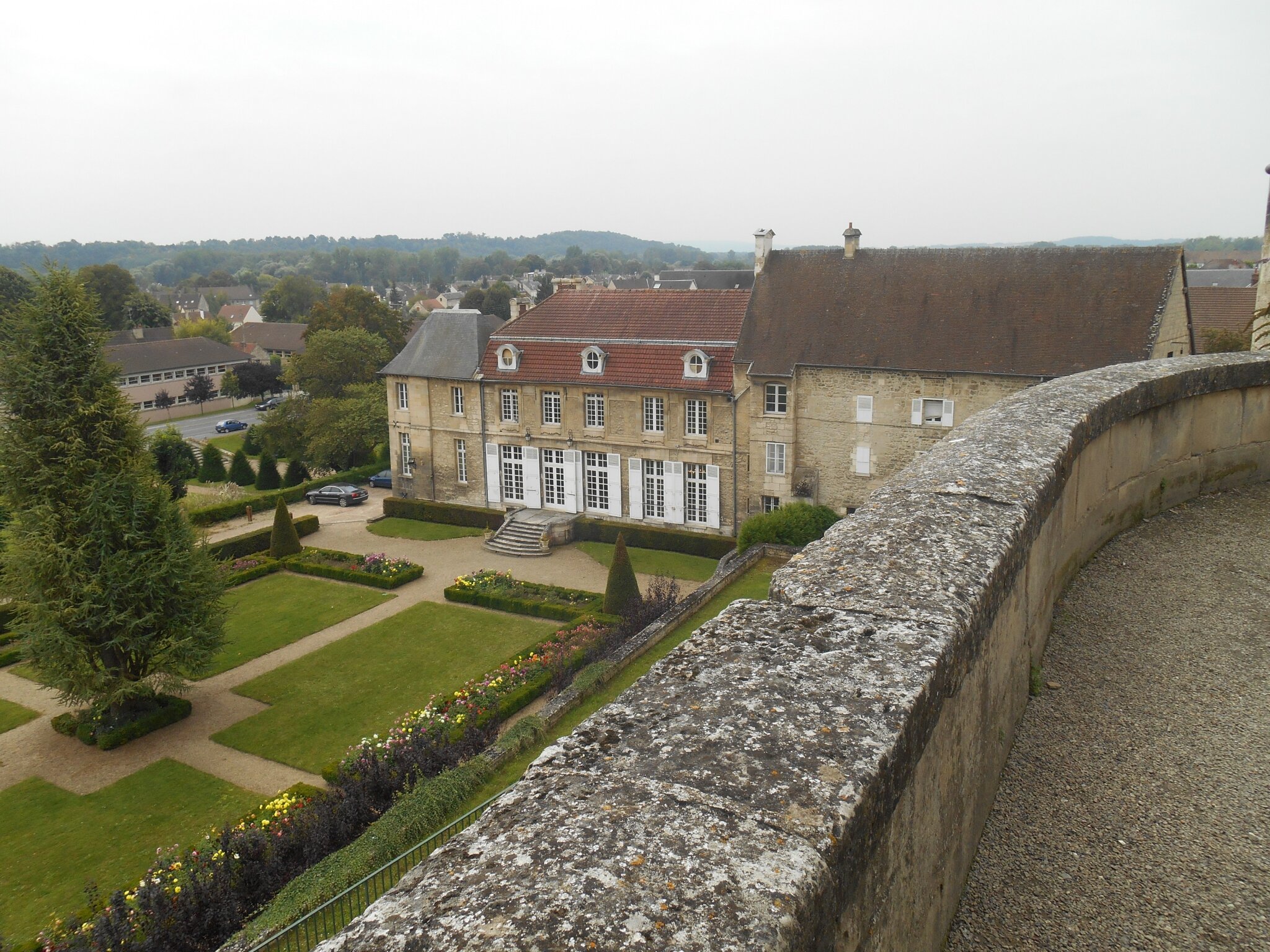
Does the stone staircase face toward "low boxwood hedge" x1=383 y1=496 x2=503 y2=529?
no

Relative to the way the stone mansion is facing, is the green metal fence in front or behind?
in front

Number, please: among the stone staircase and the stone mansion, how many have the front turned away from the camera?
0

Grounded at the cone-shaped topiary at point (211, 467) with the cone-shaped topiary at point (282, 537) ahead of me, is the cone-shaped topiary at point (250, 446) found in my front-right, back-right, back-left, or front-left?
back-left

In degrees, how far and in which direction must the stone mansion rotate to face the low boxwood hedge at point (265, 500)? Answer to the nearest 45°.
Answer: approximately 45° to its right

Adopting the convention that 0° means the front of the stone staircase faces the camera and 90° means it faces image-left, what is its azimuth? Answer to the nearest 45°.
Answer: approximately 45°

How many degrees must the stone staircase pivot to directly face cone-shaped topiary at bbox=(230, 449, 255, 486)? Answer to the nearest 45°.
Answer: approximately 90° to its right

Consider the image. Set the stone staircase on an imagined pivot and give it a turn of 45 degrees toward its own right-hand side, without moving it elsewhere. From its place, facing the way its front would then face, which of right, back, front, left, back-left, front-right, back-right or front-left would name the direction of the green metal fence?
left

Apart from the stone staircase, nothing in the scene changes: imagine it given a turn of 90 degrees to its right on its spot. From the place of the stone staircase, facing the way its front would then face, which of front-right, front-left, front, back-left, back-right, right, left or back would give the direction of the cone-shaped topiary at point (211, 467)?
front

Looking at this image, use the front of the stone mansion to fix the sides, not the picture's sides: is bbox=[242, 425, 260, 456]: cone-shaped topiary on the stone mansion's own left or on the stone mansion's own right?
on the stone mansion's own right

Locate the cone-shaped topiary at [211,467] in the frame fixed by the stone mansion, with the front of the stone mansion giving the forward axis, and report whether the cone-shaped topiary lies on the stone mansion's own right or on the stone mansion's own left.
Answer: on the stone mansion's own right

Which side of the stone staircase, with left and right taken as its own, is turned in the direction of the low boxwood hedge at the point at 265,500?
right

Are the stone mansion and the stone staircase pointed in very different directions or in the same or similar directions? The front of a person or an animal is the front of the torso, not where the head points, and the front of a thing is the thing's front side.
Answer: same or similar directions

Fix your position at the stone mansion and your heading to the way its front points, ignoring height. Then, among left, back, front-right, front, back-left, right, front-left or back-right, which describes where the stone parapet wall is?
front-left

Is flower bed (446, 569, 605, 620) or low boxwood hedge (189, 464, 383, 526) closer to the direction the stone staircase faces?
the flower bed

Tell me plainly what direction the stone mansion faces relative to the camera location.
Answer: facing the viewer and to the left of the viewer
